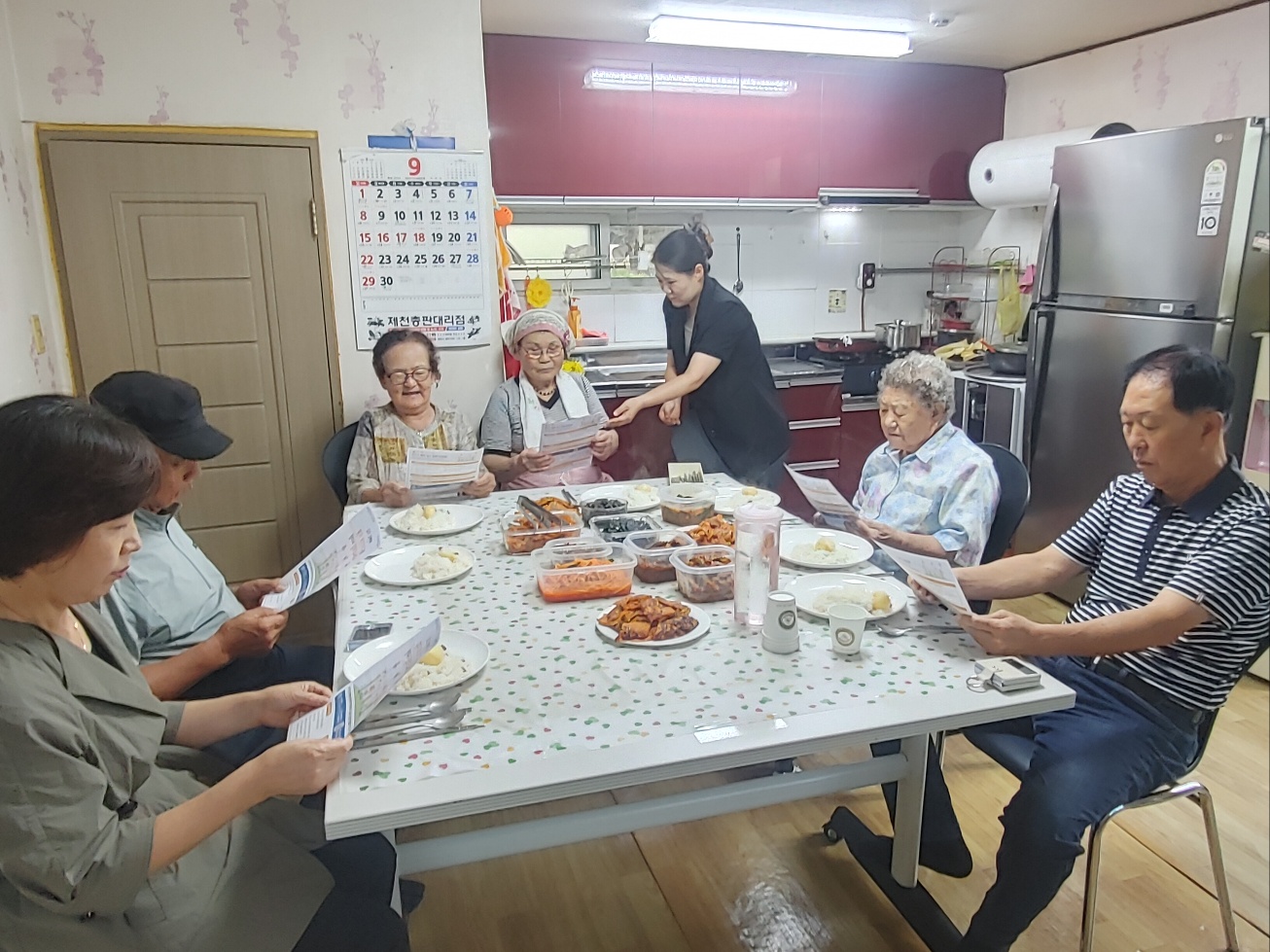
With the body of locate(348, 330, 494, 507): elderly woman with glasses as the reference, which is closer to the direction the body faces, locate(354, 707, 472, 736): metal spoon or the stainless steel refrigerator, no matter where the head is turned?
the metal spoon

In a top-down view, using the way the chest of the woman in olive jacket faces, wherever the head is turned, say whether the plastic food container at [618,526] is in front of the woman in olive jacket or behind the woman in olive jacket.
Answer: in front

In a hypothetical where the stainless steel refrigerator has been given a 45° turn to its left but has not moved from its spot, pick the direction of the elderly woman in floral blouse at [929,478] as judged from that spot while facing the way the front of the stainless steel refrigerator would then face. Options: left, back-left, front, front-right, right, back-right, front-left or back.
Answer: front

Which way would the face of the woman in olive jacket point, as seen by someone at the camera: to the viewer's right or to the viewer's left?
to the viewer's right

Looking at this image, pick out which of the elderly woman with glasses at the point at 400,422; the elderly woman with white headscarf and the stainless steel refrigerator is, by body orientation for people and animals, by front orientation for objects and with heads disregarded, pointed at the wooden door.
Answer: the stainless steel refrigerator

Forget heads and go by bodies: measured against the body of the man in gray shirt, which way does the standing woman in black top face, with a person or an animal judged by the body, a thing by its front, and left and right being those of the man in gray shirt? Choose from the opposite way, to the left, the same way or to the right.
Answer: the opposite way

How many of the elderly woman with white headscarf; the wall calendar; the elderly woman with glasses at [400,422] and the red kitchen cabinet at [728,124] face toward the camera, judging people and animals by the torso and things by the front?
4

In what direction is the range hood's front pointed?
toward the camera

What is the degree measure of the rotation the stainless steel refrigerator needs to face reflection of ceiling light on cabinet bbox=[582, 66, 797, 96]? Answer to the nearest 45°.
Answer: approximately 45° to its right

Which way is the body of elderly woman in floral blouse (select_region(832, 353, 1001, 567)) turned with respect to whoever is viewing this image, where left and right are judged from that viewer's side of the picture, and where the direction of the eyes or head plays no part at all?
facing the viewer and to the left of the viewer

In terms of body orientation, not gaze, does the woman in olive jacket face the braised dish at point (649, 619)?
yes

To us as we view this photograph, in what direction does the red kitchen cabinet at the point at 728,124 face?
facing the viewer

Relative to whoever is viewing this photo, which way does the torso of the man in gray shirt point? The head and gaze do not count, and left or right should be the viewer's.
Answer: facing to the right of the viewer

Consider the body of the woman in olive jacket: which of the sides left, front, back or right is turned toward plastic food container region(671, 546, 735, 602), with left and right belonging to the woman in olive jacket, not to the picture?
front

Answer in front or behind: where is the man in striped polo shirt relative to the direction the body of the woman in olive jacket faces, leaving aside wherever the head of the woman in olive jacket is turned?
in front

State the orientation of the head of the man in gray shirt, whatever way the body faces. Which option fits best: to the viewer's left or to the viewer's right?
to the viewer's right

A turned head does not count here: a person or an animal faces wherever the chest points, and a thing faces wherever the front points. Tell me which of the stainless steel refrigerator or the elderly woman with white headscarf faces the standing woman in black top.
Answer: the stainless steel refrigerator

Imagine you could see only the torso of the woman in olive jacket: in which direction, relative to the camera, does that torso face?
to the viewer's right

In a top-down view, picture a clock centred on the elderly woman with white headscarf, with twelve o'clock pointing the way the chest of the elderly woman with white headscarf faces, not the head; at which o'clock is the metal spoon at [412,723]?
The metal spoon is roughly at 12 o'clock from the elderly woman with white headscarf.

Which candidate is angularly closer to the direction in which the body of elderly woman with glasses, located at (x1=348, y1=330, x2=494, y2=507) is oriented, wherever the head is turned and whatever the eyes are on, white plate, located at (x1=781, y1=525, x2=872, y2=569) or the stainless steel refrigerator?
the white plate

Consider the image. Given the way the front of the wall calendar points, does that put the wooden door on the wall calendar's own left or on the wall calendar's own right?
on the wall calendar's own right
